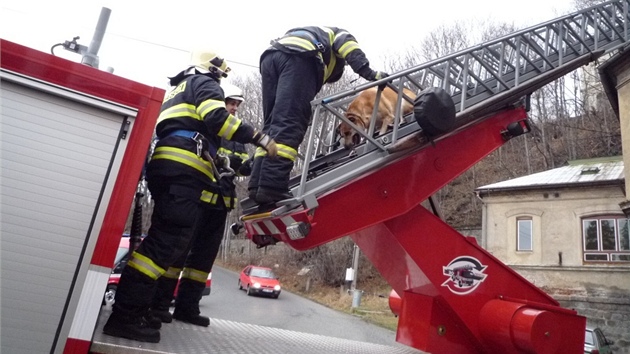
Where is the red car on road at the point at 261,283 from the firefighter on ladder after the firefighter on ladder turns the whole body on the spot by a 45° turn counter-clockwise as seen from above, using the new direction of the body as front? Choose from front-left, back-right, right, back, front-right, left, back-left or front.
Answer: front

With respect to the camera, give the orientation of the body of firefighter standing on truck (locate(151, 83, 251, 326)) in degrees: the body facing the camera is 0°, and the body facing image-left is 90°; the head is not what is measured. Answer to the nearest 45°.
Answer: approximately 270°

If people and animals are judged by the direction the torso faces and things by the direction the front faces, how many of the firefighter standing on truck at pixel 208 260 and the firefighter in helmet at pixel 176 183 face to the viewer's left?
0

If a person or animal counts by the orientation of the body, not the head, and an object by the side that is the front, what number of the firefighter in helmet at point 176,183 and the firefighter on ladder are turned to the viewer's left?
0

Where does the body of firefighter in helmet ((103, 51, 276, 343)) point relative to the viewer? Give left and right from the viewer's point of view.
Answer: facing away from the viewer and to the right of the viewer

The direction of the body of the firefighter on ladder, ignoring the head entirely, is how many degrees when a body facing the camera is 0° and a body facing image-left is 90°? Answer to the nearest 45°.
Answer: approximately 225°

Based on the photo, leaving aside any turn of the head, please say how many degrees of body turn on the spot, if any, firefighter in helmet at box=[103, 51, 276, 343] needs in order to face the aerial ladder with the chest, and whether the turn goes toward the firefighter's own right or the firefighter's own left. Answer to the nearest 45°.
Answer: approximately 45° to the firefighter's own right

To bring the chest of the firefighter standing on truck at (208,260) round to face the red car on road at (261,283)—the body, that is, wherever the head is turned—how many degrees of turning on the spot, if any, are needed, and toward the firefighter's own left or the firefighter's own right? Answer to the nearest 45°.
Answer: approximately 90° to the firefighter's own left
